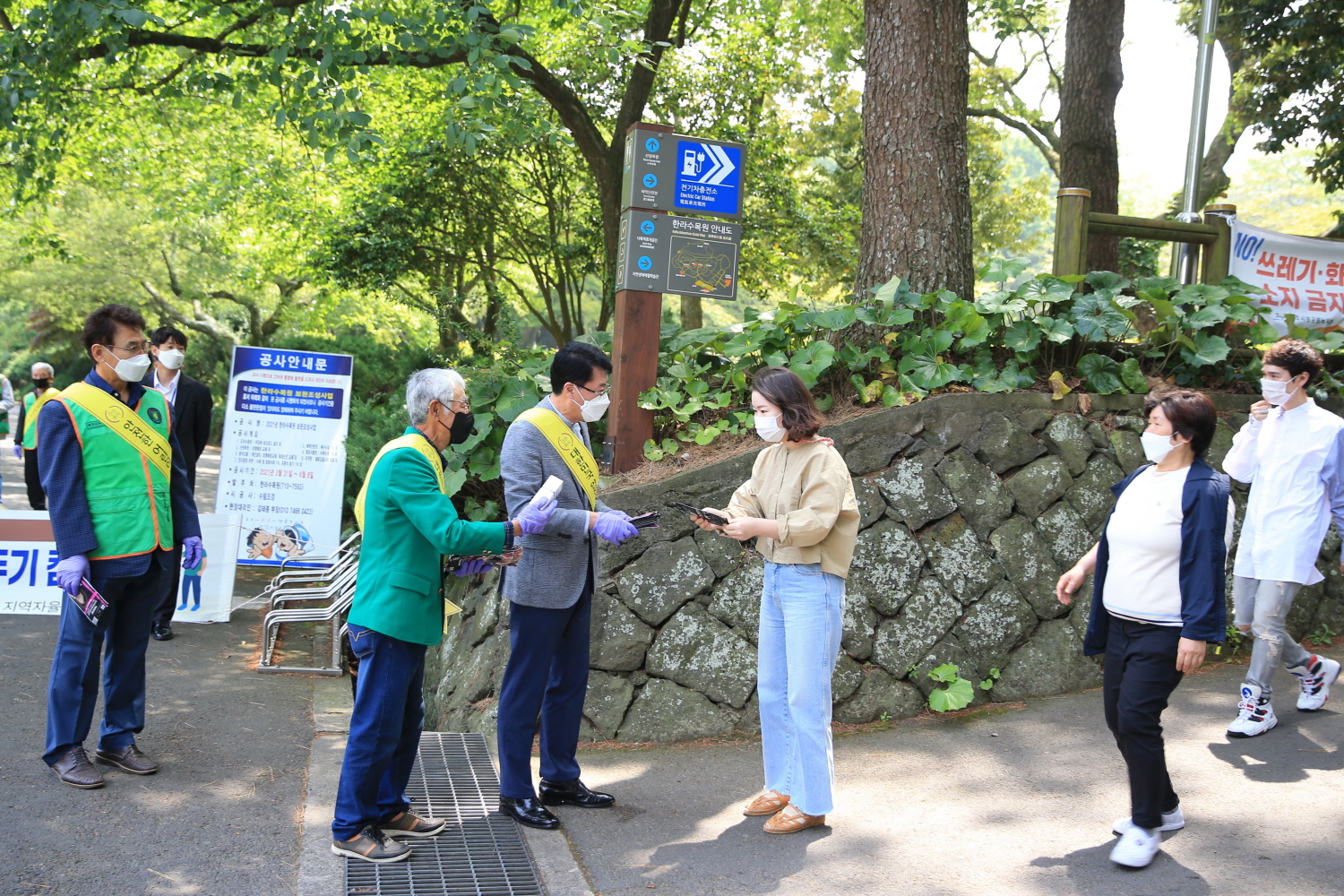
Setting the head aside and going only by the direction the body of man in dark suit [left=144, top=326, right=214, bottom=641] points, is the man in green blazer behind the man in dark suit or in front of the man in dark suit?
in front

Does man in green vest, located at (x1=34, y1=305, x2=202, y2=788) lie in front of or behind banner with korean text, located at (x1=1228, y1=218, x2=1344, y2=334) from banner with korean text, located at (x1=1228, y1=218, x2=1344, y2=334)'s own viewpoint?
in front

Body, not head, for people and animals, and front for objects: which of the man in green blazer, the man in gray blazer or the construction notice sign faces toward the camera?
the construction notice sign

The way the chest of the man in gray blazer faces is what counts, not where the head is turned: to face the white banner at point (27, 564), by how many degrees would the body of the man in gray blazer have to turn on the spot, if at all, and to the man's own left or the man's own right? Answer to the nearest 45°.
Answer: approximately 135° to the man's own left

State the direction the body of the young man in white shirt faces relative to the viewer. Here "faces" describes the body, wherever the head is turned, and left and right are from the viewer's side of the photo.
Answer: facing the viewer and to the left of the viewer

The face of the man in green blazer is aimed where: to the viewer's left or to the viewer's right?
to the viewer's right

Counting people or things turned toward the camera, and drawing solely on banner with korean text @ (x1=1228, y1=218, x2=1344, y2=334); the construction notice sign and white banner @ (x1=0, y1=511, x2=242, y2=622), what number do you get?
3

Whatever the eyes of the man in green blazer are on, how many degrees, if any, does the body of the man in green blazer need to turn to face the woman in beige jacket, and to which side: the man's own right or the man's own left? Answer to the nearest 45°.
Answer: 0° — they already face them

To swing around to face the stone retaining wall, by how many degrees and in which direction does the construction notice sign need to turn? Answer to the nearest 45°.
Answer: approximately 45° to its left

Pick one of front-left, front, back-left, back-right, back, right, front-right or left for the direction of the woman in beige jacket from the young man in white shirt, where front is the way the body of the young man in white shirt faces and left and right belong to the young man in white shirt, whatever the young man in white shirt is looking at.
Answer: front

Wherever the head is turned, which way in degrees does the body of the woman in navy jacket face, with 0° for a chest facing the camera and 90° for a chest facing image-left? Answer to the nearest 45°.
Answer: approximately 45°

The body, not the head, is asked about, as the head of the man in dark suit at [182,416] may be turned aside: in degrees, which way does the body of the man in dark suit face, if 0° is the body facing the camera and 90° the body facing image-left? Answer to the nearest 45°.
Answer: approximately 0°

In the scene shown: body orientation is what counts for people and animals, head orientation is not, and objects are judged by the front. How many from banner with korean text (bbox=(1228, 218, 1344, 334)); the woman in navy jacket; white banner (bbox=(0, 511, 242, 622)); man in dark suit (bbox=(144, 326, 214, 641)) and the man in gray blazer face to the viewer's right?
1

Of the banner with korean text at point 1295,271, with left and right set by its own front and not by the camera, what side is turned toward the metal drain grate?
front

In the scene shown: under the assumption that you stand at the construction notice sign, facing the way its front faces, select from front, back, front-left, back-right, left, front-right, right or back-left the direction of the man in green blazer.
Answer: front

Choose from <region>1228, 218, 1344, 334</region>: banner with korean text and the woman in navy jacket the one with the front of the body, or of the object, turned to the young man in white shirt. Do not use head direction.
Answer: the banner with korean text

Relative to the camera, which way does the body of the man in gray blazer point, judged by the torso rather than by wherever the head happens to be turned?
to the viewer's right

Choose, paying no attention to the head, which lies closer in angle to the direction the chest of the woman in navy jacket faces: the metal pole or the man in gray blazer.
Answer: the man in gray blazer

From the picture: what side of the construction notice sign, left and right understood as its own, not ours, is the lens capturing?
front
